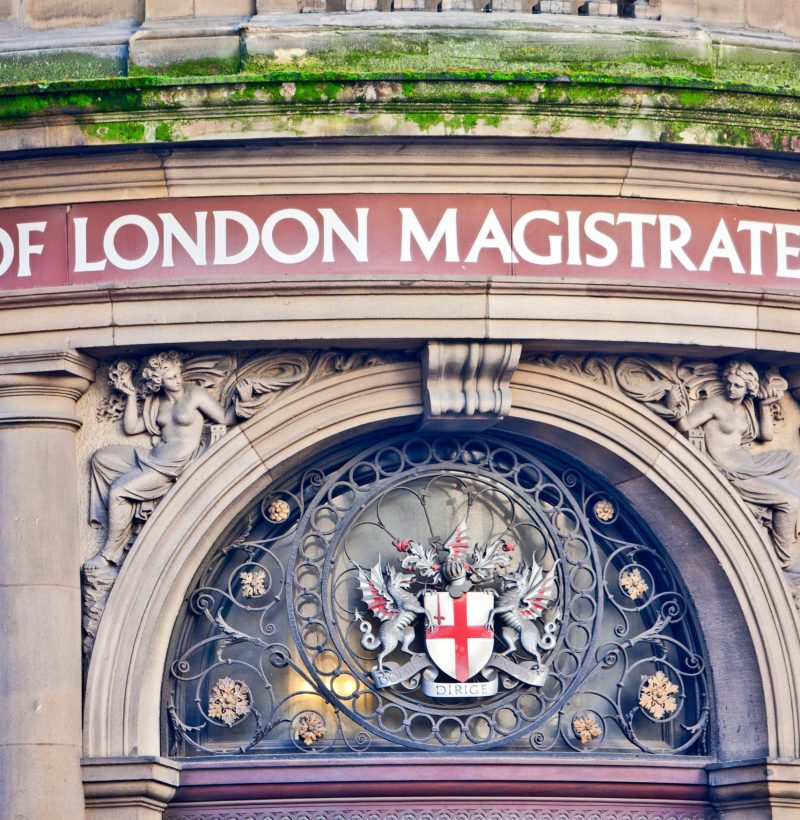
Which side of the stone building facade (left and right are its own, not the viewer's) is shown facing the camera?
front
